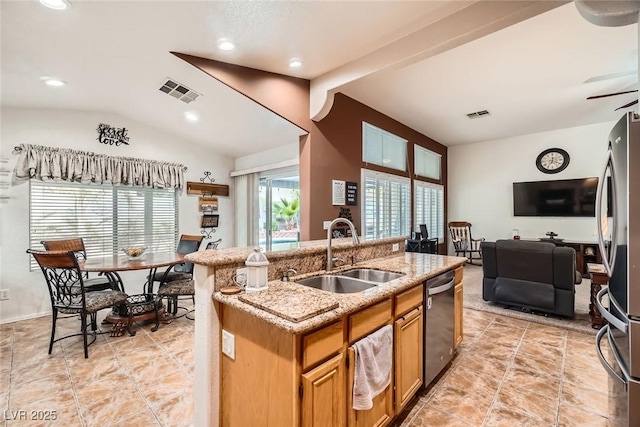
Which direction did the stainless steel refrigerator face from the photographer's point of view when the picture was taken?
facing to the left of the viewer

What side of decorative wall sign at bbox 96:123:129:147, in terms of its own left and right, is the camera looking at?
front

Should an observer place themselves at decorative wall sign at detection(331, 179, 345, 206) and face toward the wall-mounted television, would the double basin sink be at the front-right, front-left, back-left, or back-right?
back-right

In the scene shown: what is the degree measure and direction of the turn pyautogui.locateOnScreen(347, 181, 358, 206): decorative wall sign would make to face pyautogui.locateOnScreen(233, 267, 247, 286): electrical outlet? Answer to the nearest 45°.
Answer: approximately 45° to its right

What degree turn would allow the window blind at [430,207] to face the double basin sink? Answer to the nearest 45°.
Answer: approximately 45° to its right

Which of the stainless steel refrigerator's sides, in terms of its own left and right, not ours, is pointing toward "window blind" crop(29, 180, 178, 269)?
front

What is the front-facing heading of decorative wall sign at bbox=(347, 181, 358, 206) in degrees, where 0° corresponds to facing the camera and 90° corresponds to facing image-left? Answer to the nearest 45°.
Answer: approximately 315°

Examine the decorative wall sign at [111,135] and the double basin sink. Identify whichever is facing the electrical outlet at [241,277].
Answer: the decorative wall sign

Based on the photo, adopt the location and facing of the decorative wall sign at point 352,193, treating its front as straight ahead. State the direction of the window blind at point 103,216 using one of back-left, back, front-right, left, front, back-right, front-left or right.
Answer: back-right

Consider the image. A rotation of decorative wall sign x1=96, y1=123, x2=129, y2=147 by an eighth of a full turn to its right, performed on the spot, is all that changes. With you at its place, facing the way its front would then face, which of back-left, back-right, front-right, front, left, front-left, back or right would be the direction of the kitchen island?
front-left

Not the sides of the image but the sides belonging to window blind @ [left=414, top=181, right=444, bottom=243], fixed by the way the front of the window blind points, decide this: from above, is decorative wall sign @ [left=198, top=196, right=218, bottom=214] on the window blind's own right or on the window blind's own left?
on the window blind's own right

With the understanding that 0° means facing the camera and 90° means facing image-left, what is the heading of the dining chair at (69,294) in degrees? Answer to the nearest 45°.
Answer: approximately 225°

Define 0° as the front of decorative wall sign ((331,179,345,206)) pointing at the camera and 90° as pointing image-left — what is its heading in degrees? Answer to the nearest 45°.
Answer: approximately 315°

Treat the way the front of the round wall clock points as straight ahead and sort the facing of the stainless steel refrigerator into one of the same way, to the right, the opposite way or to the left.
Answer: to the right

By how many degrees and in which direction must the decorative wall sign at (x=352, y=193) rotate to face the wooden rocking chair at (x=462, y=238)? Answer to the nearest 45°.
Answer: approximately 90° to its left

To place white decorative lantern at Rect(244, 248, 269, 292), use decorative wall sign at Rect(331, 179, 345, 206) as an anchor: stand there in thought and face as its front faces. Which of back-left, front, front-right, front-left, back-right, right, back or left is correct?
front-right
